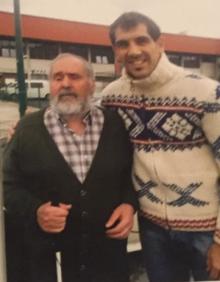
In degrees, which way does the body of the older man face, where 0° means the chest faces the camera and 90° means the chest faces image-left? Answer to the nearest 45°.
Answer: approximately 0°
